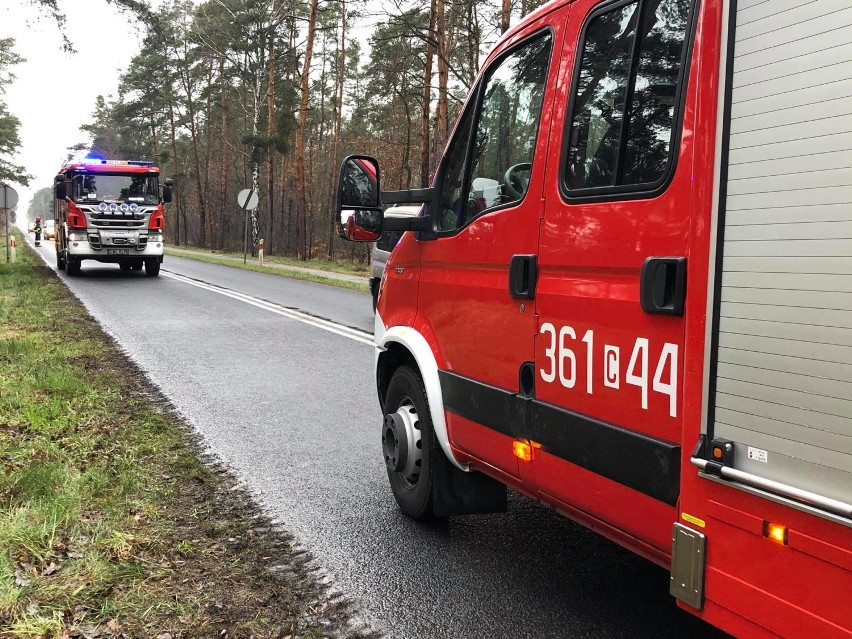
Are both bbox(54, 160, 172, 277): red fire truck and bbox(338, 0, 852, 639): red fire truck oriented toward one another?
yes

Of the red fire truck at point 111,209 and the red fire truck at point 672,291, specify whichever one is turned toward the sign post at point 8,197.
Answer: the red fire truck at point 672,291

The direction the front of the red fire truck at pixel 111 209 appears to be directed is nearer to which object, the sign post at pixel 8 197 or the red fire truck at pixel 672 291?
the red fire truck

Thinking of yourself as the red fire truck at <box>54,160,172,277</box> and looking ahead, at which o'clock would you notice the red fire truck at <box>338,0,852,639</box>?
the red fire truck at <box>338,0,852,639</box> is roughly at 12 o'clock from the red fire truck at <box>54,160,172,277</box>.

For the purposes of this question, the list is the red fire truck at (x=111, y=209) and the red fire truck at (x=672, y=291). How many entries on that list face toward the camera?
1

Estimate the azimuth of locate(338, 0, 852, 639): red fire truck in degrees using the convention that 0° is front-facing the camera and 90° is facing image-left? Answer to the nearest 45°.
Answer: approximately 135°

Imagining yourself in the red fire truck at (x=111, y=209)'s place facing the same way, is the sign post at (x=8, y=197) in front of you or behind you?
behind

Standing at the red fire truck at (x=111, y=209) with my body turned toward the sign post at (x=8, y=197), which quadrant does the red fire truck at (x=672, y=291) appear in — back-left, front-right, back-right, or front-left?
back-left

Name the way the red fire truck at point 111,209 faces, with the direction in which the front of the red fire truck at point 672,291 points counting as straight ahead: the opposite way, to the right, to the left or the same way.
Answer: the opposite way

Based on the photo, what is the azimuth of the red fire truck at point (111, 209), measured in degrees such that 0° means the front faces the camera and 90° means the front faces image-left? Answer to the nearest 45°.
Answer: approximately 0°

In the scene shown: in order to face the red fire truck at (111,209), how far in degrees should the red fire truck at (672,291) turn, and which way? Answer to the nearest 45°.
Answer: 0° — it already faces it

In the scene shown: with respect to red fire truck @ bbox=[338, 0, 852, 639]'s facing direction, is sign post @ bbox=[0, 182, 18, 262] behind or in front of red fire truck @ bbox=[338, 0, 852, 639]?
in front
